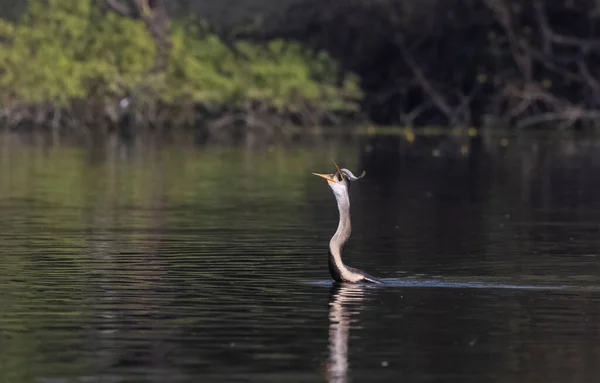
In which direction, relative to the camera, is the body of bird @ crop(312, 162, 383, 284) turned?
to the viewer's left
